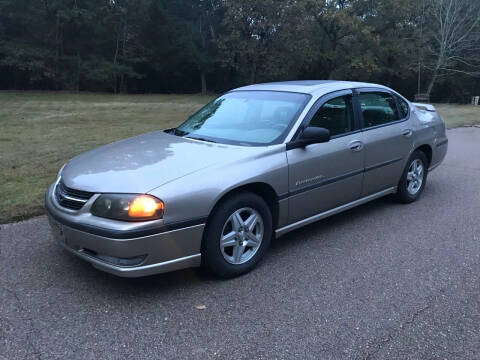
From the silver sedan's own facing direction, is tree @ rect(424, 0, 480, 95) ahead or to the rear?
to the rear

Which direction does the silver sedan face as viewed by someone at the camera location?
facing the viewer and to the left of the viewer
